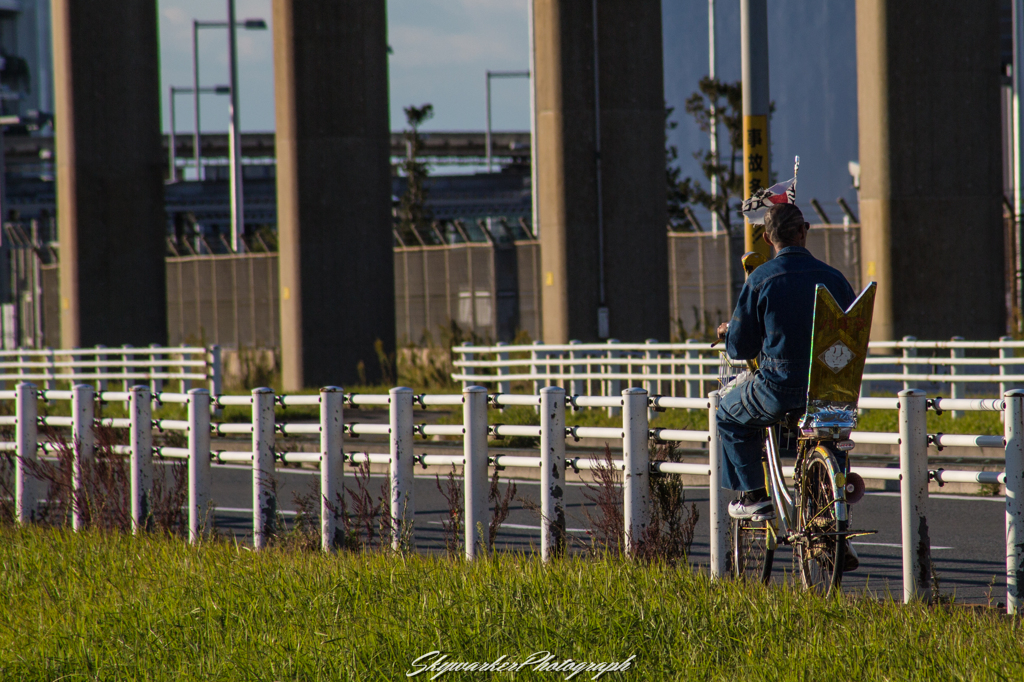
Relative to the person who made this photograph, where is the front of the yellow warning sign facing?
facing the viewer

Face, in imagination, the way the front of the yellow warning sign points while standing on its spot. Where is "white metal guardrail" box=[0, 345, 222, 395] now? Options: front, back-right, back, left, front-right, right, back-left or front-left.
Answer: back-right

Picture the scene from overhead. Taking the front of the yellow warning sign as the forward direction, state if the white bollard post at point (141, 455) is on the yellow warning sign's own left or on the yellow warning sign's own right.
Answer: on the yellow warning sign's own right

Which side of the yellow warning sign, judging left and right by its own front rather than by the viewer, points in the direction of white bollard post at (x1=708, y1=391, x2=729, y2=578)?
front

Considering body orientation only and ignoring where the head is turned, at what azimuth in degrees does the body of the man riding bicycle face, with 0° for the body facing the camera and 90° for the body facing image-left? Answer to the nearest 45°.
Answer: approximately 135°

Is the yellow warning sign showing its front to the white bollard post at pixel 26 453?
no

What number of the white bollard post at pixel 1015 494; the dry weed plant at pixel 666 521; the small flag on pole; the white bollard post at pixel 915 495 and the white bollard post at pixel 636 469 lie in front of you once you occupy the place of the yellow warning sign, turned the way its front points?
5

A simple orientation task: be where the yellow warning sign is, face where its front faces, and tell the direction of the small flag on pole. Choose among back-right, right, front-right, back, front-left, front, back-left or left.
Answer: front

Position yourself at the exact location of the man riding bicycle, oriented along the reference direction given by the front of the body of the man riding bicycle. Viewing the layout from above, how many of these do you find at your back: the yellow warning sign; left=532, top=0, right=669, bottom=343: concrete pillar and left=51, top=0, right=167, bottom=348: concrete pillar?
0

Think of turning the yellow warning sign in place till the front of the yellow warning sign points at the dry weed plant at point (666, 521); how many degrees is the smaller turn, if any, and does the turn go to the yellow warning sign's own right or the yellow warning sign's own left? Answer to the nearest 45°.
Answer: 0° — it already faces it

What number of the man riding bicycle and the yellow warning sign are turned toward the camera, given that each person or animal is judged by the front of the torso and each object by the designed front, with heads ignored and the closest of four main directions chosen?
1

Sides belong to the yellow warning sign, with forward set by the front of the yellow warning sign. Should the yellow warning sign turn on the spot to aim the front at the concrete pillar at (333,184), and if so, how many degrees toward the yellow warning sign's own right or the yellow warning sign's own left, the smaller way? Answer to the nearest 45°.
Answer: approximately 135° to the yellow warning sign's own right

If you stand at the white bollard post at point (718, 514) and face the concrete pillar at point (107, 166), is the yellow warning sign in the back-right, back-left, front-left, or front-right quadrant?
front-right

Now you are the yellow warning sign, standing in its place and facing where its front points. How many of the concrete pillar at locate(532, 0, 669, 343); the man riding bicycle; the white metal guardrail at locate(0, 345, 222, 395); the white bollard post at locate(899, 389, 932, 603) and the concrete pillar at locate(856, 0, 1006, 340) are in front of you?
2

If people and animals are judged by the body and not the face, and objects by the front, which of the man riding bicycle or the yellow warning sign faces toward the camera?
the yellow warning sign
